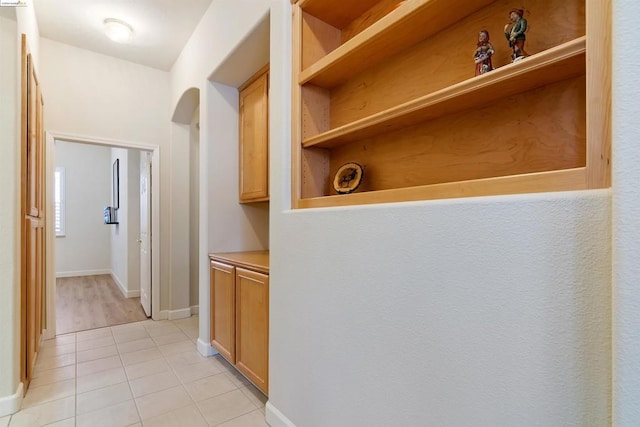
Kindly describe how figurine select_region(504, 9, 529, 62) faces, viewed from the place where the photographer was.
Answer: facing the viewer and to the left of the viewer

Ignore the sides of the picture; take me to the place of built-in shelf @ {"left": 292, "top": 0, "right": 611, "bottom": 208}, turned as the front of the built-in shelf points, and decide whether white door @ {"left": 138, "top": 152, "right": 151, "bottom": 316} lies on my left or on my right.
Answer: on my right

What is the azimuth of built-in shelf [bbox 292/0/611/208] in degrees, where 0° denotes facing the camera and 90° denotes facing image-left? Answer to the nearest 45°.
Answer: approximately 45°

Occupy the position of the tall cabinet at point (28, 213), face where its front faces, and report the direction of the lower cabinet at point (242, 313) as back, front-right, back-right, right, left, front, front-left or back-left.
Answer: front-right

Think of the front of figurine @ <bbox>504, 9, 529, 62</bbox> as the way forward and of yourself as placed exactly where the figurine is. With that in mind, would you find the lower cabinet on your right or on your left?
on your right
